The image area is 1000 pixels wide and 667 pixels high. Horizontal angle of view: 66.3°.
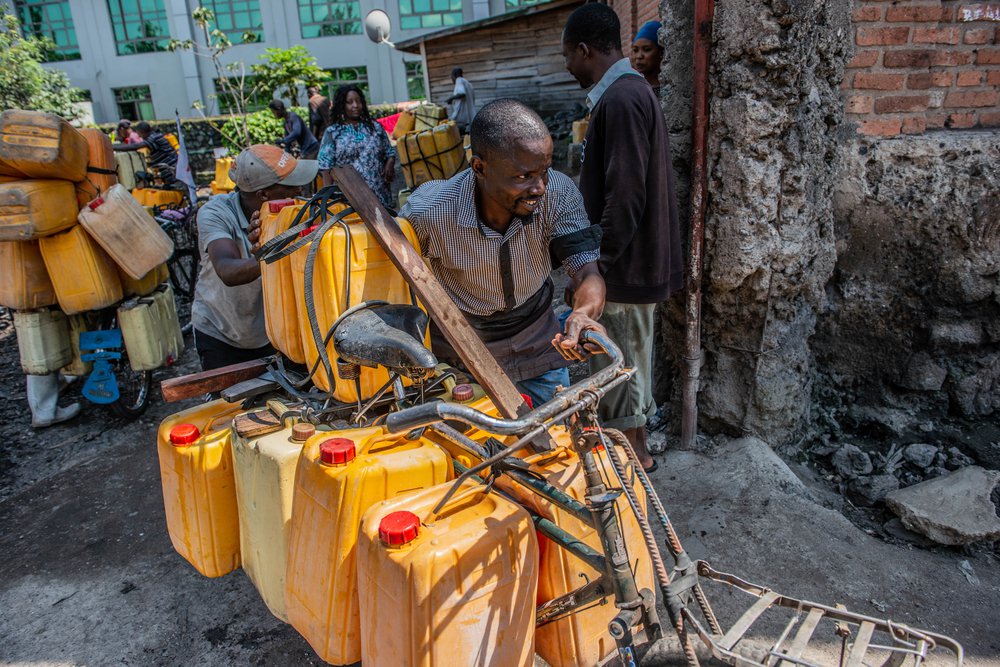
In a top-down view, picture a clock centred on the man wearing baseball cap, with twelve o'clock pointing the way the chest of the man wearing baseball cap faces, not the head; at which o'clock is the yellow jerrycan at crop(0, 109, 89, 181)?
The yellow jerrycan is roughly at 6 o'clock from the man wearing baseball cap.

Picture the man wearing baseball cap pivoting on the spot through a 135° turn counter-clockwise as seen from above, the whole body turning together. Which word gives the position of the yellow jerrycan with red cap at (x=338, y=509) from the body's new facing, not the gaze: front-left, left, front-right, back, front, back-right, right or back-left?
back-left

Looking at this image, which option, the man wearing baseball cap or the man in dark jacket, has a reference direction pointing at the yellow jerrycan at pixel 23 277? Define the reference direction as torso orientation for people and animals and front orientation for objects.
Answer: the man in dark jacket

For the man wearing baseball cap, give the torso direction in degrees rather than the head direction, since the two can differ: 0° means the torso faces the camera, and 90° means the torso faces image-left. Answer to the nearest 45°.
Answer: approximately 270°

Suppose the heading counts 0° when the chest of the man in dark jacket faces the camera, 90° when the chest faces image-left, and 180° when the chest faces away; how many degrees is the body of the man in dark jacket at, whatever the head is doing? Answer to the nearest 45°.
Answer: approximately 90°

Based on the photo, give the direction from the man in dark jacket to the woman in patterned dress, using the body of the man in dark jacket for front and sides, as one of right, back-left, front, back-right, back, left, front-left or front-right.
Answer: front-right

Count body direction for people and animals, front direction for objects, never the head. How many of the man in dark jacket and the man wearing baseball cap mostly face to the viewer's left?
1

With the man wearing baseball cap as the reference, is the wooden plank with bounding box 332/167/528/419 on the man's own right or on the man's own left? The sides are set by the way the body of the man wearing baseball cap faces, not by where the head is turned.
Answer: on the man's own right

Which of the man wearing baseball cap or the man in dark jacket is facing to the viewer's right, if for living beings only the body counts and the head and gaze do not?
the man wearing baseball cap

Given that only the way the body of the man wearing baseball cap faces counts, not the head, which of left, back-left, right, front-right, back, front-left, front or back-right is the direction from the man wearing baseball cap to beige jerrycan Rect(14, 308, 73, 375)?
back-left

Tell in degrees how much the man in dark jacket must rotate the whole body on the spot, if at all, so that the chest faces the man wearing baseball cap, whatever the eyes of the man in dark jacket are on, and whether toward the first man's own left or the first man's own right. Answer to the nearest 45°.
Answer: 0° — they already face them

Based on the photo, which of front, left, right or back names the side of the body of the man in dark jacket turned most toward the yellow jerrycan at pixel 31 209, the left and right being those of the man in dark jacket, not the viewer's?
front

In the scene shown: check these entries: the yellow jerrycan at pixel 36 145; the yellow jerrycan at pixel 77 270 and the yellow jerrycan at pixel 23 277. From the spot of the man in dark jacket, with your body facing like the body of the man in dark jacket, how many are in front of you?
3
